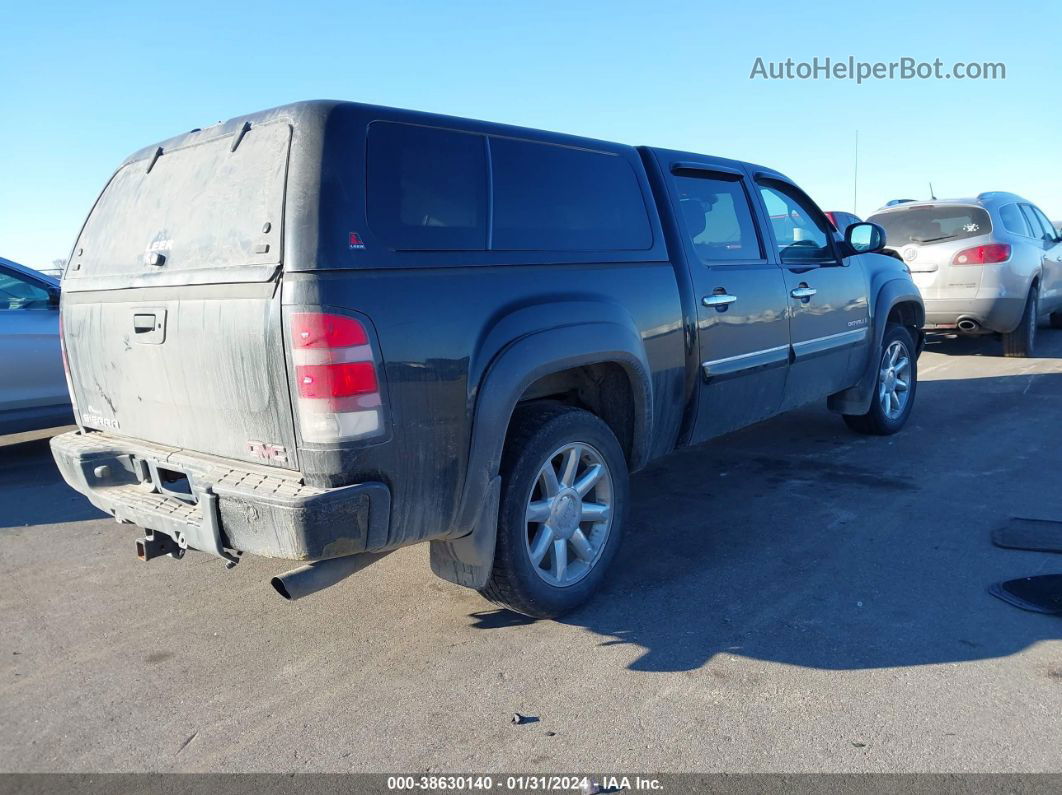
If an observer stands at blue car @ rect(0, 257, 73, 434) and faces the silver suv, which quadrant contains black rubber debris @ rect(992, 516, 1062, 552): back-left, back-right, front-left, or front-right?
front-right

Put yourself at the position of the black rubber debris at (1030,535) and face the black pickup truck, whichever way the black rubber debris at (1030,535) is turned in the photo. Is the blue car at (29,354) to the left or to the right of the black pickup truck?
right

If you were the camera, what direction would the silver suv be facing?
facing away from the viewer and to the right of the viewer

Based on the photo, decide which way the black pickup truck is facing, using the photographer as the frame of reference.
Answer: facing away from the viewer and to the right of the viewer

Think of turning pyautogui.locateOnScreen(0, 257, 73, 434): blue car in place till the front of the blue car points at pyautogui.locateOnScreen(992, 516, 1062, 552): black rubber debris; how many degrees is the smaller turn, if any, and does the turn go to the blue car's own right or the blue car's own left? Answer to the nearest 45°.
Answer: approximately 45° to the blue car's own right

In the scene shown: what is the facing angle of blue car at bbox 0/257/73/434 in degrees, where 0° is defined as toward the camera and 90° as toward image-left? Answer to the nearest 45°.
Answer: approximately 270°

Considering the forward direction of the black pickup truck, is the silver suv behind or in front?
in front

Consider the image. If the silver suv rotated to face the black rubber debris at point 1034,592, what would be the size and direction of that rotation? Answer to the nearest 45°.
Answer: approximately 135° to its right

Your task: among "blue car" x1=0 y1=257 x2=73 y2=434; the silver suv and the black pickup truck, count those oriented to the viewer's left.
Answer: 0

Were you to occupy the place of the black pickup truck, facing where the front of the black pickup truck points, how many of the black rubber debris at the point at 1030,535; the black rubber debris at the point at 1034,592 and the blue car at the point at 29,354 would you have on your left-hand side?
1

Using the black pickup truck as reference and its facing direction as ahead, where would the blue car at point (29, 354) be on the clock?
The blue car is roughly at 9 o'clock from the black pickup truck.

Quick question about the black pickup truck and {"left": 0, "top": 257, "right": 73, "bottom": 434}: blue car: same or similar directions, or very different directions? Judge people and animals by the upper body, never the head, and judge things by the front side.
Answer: same or similar directions
